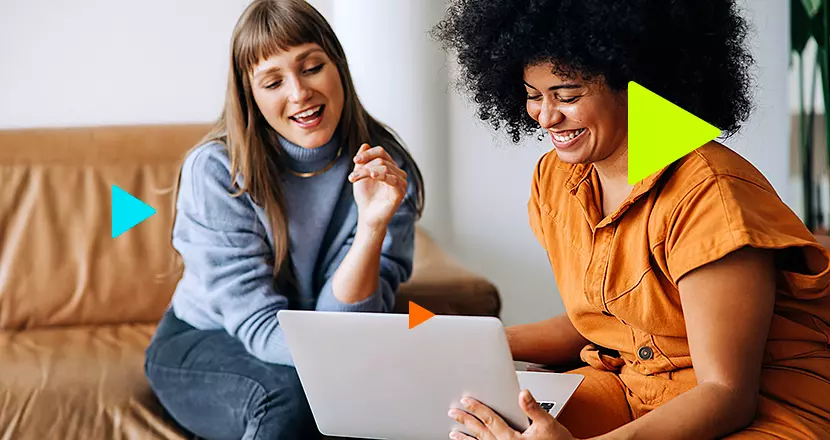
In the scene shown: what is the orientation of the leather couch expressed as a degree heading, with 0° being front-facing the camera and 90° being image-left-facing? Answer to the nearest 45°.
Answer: approximately 0°

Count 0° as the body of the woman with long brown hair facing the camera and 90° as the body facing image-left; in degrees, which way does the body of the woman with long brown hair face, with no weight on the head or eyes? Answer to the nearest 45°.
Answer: approximately 315°

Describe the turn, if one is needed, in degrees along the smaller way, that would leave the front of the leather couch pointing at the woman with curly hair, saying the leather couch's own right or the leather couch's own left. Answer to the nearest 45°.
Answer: approximately 45° to the leather couch's own left

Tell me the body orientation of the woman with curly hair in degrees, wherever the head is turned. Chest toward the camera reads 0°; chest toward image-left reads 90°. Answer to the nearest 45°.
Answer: approximately 45°

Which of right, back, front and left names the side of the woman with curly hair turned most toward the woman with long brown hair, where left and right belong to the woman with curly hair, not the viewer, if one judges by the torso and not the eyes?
right

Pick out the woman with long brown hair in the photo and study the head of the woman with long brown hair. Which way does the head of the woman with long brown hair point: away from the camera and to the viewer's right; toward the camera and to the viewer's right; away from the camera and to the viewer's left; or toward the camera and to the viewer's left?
toward the camera and to the viewer's right

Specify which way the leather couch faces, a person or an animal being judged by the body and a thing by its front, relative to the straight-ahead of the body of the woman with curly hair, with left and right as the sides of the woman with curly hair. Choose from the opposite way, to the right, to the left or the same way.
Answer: to the left

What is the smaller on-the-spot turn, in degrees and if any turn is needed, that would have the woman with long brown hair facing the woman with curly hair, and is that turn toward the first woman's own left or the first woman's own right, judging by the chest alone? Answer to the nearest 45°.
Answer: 0° — they already face them
